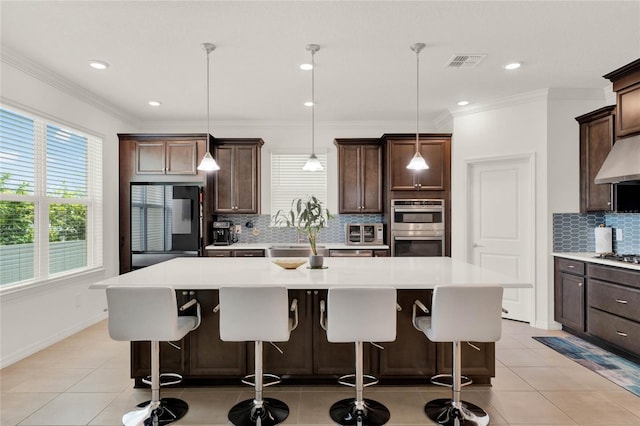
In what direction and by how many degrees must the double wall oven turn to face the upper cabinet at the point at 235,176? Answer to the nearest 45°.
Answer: approximately 90° to its right

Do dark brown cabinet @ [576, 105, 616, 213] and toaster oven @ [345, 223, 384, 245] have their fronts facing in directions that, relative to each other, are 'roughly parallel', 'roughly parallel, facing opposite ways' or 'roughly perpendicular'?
roughly perpendicular

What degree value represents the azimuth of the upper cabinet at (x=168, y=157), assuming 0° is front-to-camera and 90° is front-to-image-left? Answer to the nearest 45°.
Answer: approximately 0°

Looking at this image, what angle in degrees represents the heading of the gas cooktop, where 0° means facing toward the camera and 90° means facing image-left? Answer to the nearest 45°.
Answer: approximately 45°

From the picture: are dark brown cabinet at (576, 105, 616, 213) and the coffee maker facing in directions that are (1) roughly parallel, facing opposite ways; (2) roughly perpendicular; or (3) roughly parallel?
roughly perpendicular

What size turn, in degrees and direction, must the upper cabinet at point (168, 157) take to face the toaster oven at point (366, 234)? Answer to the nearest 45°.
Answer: approximately 90° to its left

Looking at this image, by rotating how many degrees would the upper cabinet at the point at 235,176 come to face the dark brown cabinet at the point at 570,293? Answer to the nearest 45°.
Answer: approximately 45° to its left

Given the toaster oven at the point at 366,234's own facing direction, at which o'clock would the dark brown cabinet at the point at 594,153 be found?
The dark brown cabinet is roughly at 10 o'clock from the toaster oven.
